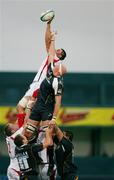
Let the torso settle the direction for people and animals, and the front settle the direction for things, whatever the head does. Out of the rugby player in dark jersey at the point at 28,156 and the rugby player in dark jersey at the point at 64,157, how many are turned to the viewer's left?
1

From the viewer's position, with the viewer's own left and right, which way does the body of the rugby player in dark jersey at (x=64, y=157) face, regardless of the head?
facing to the left of the viewer

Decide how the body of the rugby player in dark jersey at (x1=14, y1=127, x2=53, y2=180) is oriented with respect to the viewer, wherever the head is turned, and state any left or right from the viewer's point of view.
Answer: facing away from the viewer and to the right of the viewer

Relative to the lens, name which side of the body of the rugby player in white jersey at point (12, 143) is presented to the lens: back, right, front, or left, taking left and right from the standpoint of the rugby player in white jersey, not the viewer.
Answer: right

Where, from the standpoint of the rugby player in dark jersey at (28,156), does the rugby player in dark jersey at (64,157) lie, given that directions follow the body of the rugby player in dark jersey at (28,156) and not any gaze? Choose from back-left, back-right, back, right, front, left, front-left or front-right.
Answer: front-right

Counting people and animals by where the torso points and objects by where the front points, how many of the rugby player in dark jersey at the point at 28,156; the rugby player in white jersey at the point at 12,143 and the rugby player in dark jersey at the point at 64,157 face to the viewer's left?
1

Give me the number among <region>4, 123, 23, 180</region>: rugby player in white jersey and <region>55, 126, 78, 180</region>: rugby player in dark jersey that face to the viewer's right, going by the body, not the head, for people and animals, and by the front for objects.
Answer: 1

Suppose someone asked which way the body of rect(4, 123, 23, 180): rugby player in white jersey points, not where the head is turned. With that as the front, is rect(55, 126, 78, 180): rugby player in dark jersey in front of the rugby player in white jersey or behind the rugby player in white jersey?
in front

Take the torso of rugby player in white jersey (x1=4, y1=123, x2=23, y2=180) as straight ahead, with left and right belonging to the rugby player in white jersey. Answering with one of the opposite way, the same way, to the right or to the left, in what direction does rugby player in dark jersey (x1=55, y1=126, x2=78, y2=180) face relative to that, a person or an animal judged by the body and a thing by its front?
the opposite way
